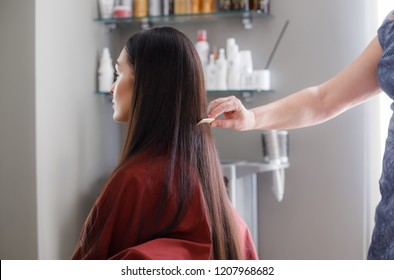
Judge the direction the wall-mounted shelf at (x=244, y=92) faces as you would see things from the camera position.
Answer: facing the viewer
